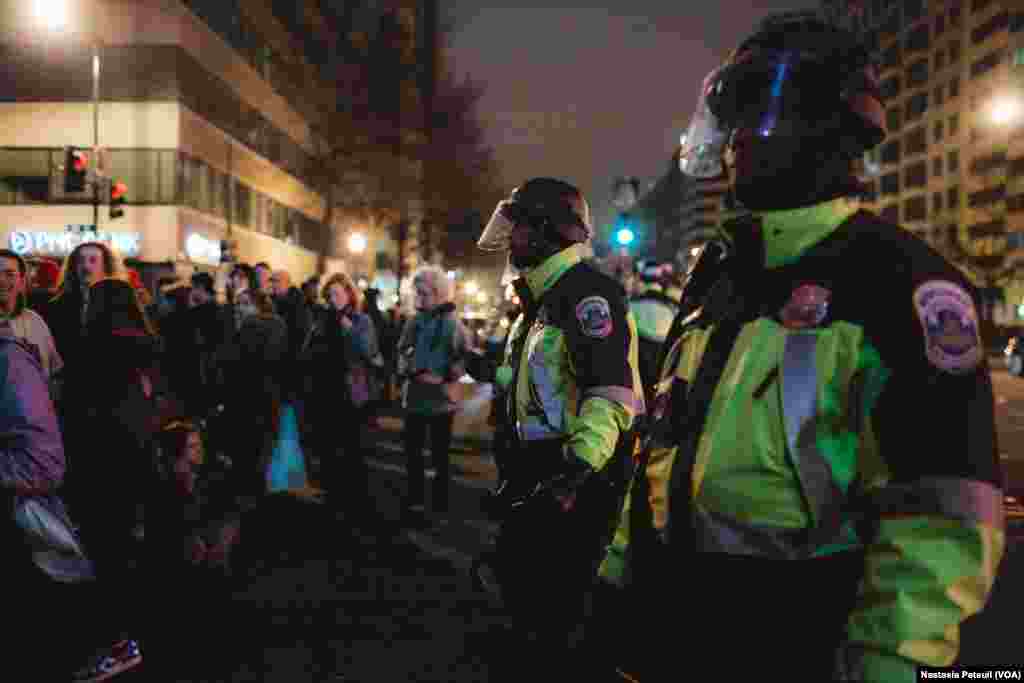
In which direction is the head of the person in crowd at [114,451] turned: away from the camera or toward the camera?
away from the camera

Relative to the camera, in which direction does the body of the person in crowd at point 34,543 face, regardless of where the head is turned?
to the viewer's right

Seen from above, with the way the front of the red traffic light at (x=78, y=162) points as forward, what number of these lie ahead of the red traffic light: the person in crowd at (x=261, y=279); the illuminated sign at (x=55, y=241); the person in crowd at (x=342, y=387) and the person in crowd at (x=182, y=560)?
3

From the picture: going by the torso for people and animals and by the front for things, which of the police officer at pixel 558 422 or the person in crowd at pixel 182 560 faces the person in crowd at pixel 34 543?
the police officer

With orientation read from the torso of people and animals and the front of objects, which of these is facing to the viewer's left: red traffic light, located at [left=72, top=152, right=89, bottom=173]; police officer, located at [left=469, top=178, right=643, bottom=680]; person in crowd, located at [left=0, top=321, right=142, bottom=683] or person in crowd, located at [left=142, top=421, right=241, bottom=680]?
the police officer

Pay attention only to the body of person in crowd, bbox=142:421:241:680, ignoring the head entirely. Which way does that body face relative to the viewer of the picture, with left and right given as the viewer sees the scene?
facing to the right of the viewer

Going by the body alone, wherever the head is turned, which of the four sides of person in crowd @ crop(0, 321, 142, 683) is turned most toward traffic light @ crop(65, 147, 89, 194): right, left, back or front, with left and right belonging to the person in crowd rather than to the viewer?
left

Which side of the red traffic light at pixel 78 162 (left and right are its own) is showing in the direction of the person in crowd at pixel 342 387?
front

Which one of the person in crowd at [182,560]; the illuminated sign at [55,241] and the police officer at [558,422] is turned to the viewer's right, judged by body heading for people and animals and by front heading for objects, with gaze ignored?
the person in crowd

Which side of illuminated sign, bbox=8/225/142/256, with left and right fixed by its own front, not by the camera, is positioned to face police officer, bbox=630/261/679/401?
front

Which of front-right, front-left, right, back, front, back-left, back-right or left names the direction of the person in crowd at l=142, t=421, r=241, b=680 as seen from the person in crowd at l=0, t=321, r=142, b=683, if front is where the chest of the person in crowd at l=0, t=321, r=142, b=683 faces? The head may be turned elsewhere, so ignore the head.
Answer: front-left

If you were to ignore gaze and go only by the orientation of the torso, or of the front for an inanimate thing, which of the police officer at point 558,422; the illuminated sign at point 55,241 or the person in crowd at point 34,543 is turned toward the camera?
the illuminated sign

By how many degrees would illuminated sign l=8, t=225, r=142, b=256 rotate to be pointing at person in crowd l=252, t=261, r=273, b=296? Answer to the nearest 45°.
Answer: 0° — it already faces them

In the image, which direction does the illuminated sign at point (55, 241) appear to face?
toward the camera

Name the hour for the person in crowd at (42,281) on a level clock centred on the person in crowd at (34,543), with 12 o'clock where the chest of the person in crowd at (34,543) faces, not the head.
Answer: the person in crowd at (42,281) is roughly at 9 o'clock from the person in crowd at (34,543).

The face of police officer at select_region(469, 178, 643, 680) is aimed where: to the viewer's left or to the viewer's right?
to the viewer's left

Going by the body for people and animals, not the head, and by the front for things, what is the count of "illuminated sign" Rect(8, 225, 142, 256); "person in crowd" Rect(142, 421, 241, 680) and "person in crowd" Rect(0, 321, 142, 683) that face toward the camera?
1
